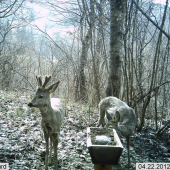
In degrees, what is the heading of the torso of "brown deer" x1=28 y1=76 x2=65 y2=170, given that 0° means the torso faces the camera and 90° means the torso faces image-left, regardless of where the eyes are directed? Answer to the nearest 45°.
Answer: approximately 45°

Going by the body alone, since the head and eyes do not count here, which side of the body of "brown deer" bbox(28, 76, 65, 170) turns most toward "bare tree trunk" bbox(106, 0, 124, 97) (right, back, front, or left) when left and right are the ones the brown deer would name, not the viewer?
back

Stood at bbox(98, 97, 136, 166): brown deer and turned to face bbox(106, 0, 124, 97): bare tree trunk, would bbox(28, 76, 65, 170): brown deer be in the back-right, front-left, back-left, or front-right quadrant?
back-left

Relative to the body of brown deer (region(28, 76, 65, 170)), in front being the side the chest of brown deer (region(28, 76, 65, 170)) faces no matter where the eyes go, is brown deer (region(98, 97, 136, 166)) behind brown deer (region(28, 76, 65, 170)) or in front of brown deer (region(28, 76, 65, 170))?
behind

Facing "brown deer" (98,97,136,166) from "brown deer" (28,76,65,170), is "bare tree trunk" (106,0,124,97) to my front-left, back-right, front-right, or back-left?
front-left
